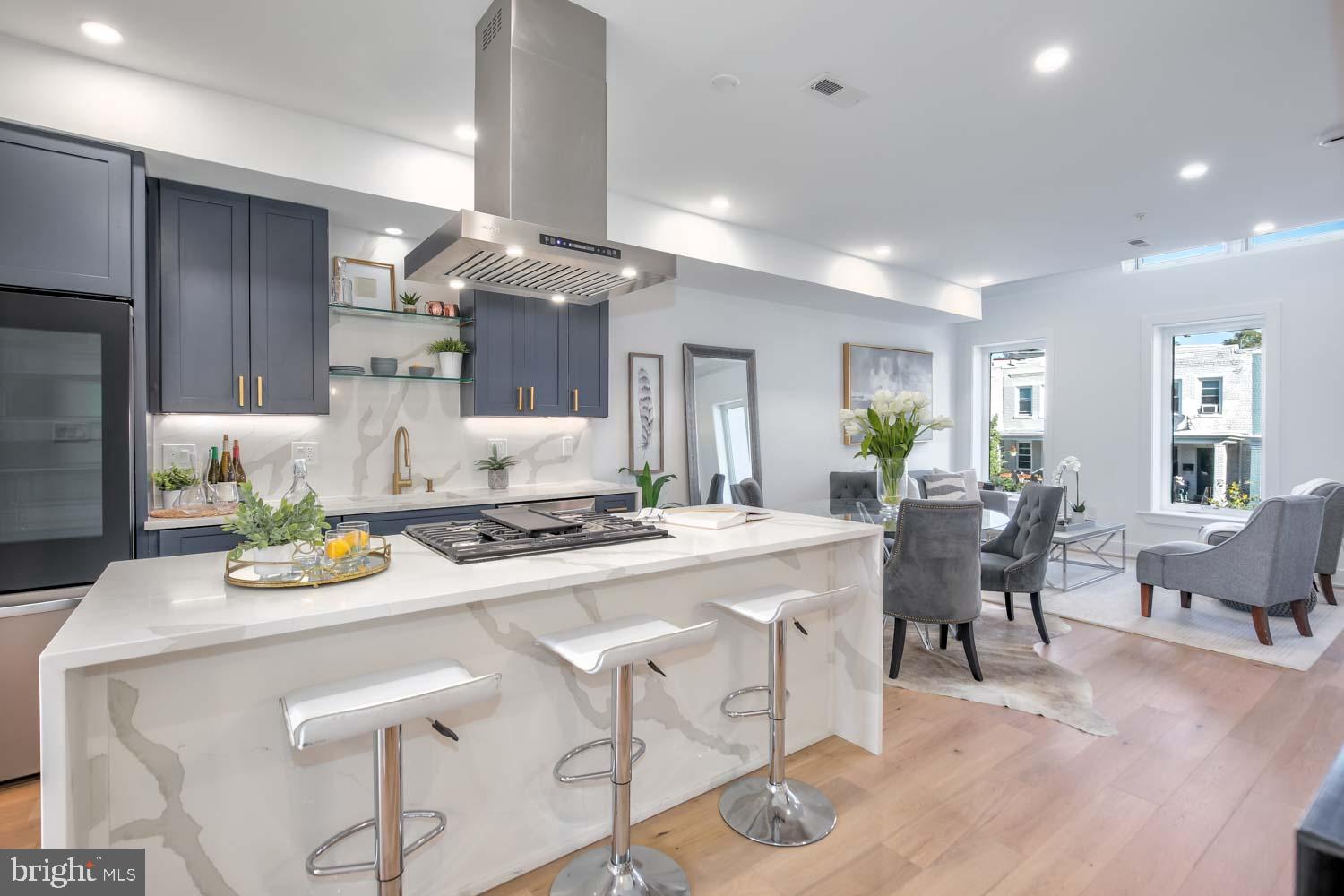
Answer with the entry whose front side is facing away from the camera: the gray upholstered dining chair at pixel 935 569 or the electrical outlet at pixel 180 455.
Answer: the gray upholstered dining chair

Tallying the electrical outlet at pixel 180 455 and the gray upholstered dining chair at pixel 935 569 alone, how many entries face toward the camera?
1

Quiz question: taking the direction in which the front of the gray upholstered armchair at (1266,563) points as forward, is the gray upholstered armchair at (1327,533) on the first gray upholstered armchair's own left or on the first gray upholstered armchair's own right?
on the first gray upholstered armchair's own right

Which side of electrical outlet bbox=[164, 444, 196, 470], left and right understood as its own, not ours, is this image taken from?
front

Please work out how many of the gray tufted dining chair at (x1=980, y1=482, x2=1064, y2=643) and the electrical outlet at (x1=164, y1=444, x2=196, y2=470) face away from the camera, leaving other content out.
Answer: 0

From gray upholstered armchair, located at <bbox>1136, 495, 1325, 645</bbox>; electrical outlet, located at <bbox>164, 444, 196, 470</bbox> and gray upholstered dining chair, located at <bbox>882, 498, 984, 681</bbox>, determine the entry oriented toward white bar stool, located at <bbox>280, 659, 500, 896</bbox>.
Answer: the electrical outlet

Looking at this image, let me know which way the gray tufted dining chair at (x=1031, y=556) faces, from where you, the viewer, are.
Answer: facing the viewer and to the left of the viewer

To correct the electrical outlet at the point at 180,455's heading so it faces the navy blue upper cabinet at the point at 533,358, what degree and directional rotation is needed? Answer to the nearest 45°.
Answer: approximately 90° to its left

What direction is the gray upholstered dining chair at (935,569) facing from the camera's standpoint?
away from the camera

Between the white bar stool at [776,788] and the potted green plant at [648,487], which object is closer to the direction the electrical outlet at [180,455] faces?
the white bar stool

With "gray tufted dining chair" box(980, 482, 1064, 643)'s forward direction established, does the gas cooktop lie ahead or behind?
ahead

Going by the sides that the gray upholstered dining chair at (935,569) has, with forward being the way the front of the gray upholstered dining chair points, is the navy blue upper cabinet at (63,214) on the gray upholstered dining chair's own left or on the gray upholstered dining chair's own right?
on the gray upholstered dining chair's own left

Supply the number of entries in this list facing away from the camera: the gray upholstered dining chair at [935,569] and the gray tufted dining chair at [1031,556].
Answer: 1

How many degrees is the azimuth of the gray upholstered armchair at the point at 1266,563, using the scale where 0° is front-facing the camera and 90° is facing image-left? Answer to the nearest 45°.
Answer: approximately 135°

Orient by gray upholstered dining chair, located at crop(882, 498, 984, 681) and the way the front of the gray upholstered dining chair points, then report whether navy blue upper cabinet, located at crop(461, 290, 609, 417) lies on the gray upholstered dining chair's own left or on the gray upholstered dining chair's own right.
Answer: on the gray upholstered dining chair's own left

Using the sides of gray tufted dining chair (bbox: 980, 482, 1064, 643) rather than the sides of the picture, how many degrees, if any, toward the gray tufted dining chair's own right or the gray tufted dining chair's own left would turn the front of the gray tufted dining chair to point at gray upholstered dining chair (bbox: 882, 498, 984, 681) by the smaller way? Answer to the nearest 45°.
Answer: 0° — it already faces it
